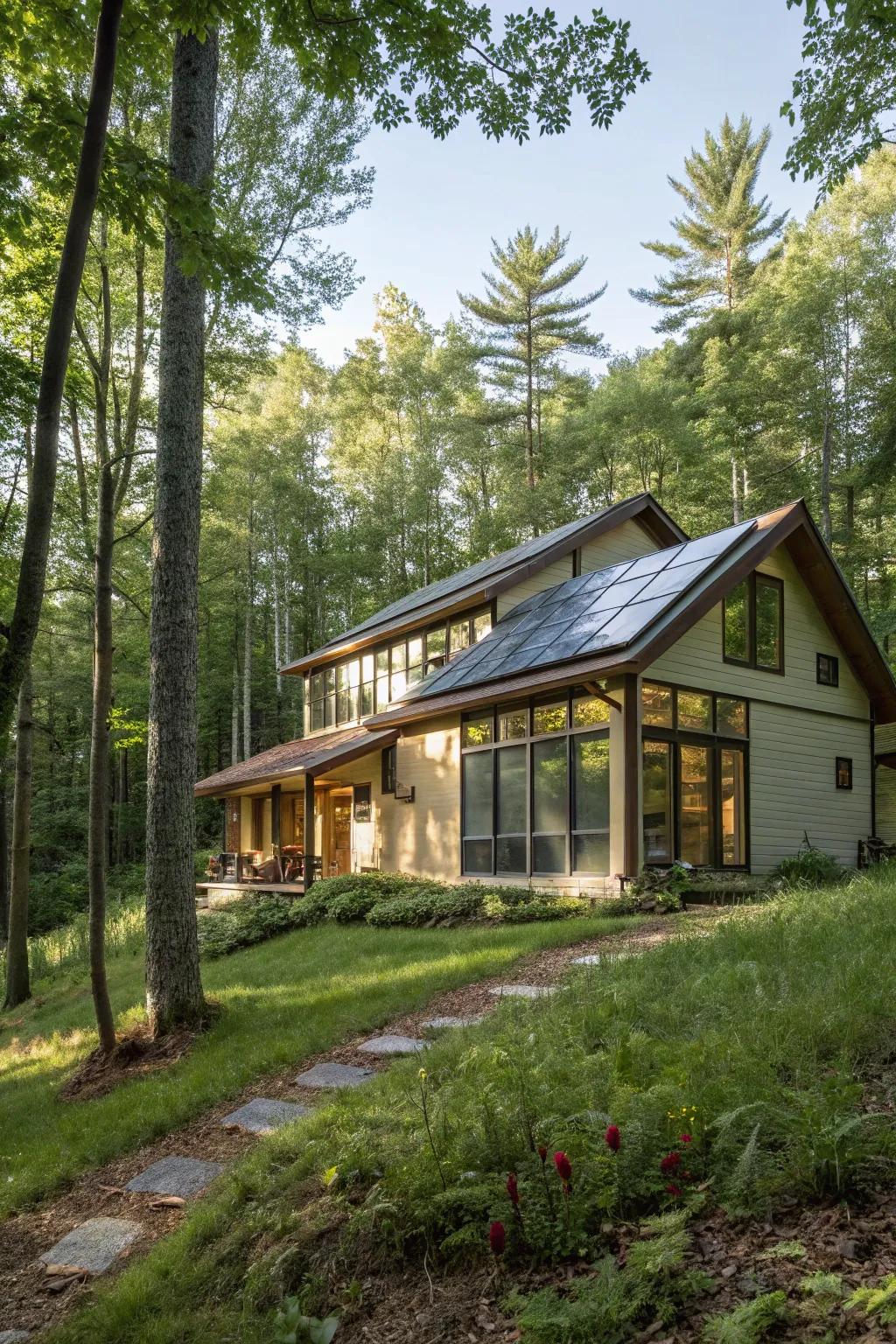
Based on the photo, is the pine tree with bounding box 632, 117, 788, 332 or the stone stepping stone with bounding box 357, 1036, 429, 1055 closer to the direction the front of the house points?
the stone stepping stone

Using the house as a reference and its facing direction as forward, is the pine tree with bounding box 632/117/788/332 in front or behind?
behind

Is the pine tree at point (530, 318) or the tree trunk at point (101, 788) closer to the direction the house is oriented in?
the tree trunk

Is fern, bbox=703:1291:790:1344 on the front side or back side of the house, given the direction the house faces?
on the front side

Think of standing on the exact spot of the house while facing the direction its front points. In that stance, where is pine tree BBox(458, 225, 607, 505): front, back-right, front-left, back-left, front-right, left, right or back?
back-right

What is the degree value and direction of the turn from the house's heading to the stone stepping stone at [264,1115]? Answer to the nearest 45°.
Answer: approximately 45° to its left

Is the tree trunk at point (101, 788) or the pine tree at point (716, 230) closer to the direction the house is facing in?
the tree trunk

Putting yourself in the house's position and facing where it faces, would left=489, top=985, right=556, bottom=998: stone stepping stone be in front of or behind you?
in front

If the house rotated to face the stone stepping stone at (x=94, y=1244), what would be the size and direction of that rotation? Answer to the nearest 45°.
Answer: approximately 45° to its left

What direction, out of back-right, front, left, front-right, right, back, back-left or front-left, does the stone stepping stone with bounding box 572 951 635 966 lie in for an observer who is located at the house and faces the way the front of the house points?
front-left

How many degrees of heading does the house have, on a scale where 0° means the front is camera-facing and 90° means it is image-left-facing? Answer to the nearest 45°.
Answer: approximately 45°
